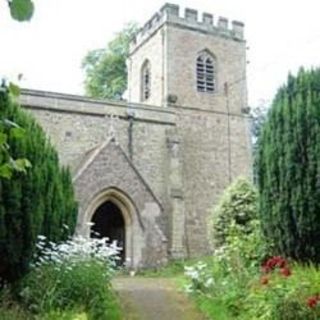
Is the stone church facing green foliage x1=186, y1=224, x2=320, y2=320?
yes

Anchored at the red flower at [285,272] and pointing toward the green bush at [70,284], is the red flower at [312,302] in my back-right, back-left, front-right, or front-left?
back-left

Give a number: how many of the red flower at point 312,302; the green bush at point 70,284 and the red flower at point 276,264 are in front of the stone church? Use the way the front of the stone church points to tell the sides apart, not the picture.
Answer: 3

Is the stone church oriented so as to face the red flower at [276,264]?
yes

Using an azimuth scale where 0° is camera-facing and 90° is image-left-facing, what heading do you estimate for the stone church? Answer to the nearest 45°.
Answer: approximately 0°

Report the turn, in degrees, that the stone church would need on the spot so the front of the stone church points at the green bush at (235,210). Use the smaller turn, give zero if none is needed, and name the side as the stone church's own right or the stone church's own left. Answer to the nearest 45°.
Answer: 0° — it already faces it

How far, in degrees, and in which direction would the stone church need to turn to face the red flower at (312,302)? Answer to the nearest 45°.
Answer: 0° — it already faces it
